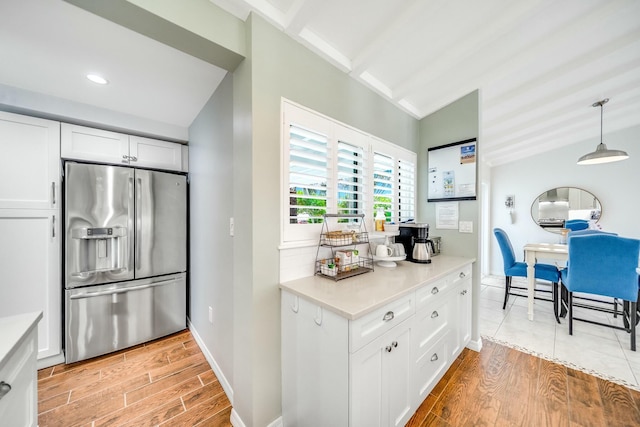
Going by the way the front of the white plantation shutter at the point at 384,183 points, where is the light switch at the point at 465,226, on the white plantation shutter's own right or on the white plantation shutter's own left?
on the white plantation shutter's own left

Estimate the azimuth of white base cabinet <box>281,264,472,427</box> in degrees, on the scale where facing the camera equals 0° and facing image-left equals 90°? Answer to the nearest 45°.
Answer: approximately 315°

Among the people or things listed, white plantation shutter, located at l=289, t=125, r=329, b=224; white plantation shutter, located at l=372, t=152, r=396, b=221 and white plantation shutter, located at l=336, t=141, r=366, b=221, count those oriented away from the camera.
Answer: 0

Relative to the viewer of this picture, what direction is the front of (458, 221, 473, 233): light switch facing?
facing the viewer

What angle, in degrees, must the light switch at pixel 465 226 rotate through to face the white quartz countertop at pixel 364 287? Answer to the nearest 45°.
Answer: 0° — it already faces it

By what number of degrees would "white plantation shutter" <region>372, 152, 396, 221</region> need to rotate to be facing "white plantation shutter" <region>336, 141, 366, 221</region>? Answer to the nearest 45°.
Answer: approximately 90° to its right

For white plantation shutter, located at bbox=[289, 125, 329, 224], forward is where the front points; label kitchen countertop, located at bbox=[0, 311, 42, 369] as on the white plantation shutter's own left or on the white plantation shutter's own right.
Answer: on the white plantation shutter's own right

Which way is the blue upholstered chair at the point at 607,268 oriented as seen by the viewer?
away from the camera

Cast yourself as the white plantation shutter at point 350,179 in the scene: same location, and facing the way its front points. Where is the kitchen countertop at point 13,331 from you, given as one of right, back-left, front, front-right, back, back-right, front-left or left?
right

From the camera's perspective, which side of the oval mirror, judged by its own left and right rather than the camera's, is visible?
front

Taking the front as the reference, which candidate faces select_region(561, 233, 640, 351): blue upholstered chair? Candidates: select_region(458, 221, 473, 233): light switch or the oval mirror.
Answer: the oval mirror

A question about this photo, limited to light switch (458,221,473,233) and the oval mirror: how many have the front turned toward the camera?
2

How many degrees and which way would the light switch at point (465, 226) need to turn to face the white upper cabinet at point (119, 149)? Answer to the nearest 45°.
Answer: approximately 45° to its right
